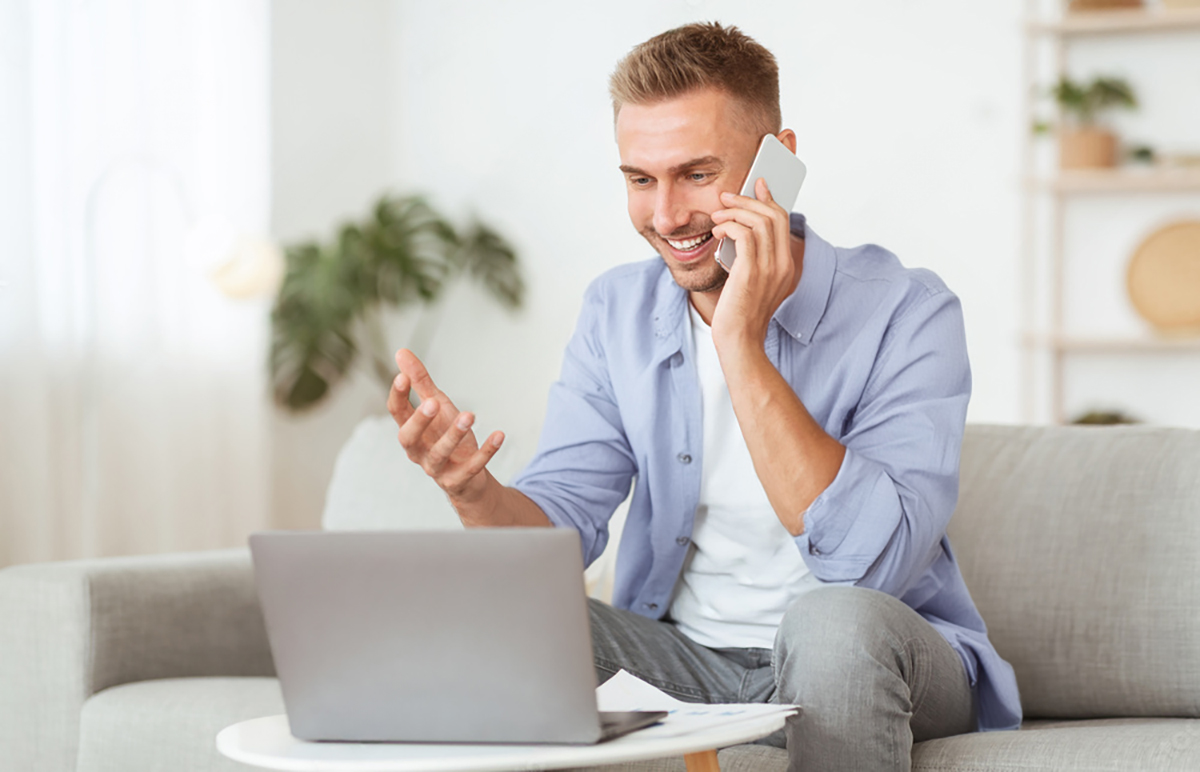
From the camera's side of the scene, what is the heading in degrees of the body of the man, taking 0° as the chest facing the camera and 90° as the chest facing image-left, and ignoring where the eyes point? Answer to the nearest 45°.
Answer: approximately 45°

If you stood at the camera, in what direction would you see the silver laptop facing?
facing away from the viewer and to the right of the viewer

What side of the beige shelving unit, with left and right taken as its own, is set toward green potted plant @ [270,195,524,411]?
right

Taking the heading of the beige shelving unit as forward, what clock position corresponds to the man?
The man is roughly at 12 o'clock from the beige shelving unit.

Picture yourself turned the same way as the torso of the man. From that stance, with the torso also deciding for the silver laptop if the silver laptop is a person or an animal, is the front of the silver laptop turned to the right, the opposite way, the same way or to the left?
the opposite way

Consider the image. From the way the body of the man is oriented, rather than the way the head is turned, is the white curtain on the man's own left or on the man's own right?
on the man's own right

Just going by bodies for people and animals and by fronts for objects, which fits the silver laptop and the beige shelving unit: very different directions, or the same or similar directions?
very different directions

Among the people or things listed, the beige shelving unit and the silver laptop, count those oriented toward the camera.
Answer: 1

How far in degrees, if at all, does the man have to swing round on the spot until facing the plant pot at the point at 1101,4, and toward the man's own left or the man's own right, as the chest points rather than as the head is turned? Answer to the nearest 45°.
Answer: approximately 180°

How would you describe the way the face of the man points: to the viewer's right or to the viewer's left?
to the viewer's left
